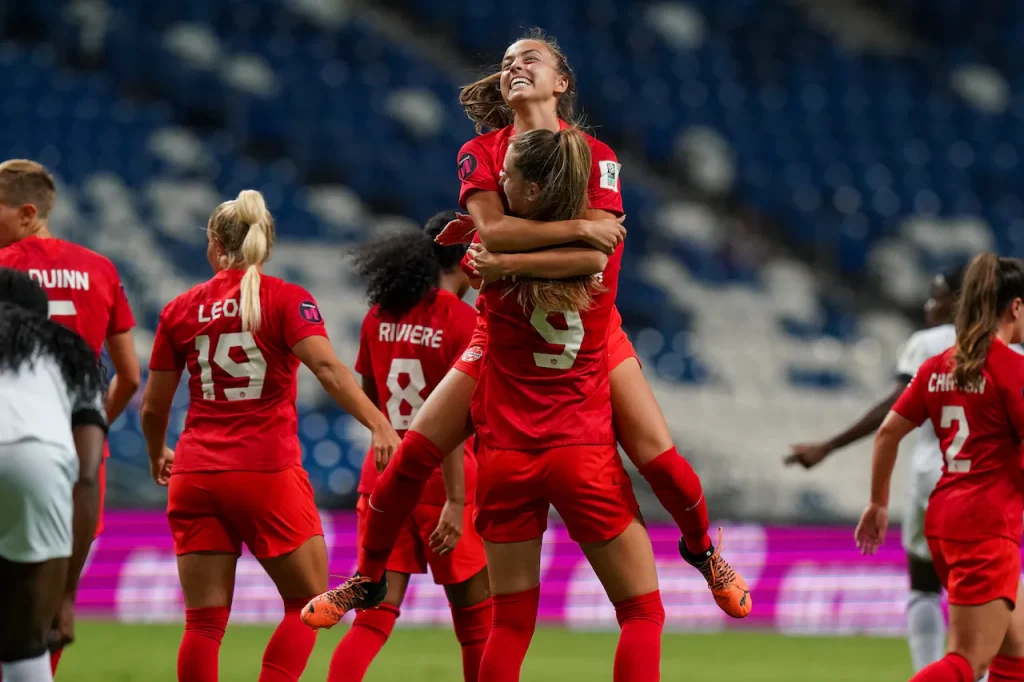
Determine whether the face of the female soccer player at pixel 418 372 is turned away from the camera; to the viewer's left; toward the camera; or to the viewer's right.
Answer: away from the camera

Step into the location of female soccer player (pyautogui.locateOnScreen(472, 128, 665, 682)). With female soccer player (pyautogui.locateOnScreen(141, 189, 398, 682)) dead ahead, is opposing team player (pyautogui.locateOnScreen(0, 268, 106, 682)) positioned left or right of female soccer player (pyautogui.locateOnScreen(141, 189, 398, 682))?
left

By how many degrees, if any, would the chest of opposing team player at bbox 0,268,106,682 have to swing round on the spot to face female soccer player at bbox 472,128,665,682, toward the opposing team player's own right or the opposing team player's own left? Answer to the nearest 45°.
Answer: approximately 90° to the opposing team player's own right

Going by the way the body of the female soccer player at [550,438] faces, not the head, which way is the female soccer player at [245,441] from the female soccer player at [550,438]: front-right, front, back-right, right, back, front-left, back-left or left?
front-left

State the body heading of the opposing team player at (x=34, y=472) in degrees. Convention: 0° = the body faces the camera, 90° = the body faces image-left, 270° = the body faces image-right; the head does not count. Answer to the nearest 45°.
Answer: approximately 180°

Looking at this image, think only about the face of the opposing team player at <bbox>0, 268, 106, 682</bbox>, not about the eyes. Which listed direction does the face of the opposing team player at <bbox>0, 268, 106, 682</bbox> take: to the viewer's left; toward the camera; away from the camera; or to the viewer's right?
away from the camera

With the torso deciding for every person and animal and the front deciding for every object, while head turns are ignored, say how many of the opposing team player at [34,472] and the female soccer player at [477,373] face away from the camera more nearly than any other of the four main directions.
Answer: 1

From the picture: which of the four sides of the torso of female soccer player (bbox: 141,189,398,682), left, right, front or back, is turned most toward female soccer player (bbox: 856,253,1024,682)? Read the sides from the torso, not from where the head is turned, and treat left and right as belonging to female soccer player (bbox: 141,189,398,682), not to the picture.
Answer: right

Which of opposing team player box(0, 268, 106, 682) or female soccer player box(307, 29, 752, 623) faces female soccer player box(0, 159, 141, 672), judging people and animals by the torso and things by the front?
the opposing team player

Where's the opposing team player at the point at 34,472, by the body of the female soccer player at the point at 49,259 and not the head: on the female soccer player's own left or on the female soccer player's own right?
on the female soccer player's own left

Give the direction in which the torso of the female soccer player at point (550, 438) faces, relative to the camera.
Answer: away from the camera

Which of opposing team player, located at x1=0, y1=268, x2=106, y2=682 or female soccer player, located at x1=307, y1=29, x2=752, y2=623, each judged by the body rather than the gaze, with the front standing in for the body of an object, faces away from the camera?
the opposing team player

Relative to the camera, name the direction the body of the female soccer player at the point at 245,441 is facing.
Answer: away from the camera

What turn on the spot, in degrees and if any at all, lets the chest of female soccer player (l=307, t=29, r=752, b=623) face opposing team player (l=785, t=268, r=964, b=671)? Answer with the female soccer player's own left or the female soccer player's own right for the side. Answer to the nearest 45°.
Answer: approximately 135° to the female soccer player's own left
